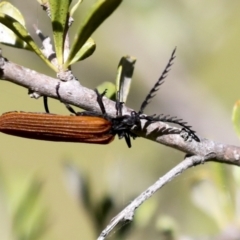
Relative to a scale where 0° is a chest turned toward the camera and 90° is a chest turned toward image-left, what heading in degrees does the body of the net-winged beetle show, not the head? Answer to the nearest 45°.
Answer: approximately 270°
